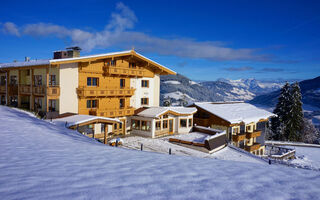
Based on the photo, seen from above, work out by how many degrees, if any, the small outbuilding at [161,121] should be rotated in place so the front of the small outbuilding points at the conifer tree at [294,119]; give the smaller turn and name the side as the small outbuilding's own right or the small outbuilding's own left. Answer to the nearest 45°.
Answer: approximately 90° to the small outbuilding's own left

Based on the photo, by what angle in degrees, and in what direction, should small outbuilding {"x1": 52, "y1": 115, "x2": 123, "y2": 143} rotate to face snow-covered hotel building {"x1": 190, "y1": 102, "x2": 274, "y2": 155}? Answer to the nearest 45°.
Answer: approximately 45° to its left

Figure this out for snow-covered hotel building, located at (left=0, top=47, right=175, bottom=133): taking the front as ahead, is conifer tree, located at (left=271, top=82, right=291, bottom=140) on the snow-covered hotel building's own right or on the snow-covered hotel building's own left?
on the snow-covered hotel building's own left

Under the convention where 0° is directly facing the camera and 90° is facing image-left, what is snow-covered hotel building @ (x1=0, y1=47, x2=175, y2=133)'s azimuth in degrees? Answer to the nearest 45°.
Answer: approximately 315°

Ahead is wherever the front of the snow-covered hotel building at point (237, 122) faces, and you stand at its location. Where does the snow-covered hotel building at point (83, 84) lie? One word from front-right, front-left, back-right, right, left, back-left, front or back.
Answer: right

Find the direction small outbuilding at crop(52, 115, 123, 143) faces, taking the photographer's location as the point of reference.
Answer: facing the viewer and to the right of the viewer

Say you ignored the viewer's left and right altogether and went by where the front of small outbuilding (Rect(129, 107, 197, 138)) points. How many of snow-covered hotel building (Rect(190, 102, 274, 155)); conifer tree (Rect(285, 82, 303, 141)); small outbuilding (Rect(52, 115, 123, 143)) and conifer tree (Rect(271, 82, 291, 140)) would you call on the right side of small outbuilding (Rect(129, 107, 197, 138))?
1

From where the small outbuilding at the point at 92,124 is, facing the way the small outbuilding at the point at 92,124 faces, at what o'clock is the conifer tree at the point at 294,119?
The conifer tree is roughly at 10 o'clock from the small outbuilding.

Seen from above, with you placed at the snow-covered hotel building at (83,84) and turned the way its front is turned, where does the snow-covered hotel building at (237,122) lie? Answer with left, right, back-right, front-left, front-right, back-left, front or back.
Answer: front-left

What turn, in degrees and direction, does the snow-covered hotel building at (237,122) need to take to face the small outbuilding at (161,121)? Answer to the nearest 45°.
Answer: approximately 90° to its right

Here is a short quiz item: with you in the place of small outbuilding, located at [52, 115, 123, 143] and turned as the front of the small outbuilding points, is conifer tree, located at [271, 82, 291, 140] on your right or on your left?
on your left

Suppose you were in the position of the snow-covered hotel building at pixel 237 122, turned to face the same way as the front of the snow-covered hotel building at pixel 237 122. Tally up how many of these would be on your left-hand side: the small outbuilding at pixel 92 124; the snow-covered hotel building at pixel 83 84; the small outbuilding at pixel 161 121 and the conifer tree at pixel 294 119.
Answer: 1

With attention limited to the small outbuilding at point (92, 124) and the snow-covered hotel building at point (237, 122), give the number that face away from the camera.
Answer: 0

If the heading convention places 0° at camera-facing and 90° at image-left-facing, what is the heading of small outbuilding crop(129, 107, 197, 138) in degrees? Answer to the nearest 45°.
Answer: approximately 315°
